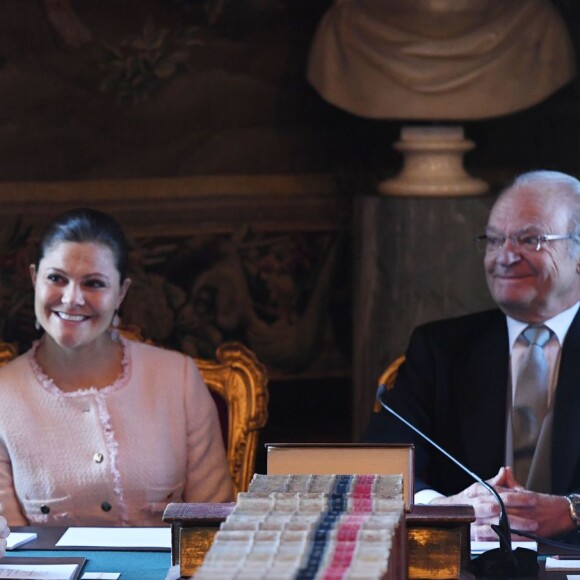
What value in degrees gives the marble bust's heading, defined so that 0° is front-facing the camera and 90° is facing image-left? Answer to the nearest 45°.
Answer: approximately 0°

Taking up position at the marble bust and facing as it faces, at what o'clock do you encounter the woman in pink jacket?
The woman in pink jacket is roughly at 1 o'clock from the marble bust.

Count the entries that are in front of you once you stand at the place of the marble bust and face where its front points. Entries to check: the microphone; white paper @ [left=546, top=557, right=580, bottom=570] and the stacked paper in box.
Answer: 3

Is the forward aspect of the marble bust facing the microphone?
yes

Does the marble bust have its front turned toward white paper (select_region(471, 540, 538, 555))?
yes

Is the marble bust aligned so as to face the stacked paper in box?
yes
